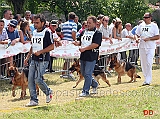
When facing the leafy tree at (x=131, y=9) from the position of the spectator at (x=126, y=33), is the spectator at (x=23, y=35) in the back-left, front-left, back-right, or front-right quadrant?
back-left

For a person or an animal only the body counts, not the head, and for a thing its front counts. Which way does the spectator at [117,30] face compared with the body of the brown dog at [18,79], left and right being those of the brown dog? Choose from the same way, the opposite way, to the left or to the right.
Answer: to the left

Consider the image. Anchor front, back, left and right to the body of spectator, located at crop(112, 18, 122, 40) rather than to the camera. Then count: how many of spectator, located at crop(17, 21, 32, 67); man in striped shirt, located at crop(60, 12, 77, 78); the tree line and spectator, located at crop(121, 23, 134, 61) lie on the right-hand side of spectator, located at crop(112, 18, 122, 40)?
2

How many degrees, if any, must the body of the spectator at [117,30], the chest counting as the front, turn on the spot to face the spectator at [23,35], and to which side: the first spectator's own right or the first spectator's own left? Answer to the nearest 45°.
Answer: approximately 90° to the first spectator's own right

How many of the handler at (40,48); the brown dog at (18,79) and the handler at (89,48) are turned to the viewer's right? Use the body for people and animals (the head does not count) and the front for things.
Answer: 0

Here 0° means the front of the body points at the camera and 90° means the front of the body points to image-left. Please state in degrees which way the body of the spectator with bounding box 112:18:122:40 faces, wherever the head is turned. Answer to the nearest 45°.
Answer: approximately 315°

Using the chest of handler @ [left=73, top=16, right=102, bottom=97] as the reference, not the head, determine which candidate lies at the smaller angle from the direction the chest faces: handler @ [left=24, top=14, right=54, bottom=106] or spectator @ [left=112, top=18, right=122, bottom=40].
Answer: the handler

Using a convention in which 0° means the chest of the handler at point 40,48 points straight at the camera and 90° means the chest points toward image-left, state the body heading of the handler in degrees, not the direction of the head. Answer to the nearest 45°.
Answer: approximately 45°

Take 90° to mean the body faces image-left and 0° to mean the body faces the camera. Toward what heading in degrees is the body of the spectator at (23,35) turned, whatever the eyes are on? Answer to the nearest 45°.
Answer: approximately 315°

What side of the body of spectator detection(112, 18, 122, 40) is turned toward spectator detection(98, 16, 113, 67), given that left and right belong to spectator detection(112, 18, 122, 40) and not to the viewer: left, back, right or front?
right

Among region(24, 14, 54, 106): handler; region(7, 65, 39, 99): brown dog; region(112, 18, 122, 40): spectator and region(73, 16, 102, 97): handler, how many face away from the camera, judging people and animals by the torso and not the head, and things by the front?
0

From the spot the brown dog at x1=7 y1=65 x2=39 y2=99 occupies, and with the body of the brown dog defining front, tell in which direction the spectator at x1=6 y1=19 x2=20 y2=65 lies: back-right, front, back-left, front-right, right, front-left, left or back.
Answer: back-right

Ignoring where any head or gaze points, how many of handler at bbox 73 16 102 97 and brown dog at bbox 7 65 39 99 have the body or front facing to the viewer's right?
0

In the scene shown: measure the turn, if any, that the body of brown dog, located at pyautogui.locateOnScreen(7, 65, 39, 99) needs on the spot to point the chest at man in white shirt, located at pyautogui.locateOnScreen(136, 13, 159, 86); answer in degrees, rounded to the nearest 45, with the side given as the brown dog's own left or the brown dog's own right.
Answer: approximately 135° to the brown dog's own left

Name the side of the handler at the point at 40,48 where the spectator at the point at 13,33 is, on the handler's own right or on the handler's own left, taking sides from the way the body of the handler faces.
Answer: on the handler's own right

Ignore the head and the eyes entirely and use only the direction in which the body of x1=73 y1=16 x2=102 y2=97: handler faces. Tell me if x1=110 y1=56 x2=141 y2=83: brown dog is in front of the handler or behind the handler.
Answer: behind

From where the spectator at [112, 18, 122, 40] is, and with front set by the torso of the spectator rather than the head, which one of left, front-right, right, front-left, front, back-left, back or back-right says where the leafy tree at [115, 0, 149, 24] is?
back-left

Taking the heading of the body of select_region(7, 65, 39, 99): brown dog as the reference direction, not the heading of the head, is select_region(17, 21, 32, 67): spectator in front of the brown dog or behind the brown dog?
behind

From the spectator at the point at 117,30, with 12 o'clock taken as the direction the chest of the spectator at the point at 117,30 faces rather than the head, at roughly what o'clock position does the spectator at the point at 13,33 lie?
the spectator at the point at 13,33 is roughly at 3 o'clock from the spectator at the point at 117,30.
